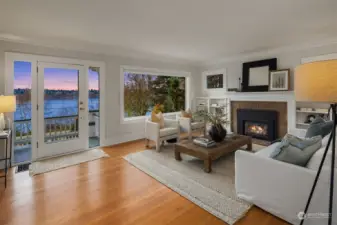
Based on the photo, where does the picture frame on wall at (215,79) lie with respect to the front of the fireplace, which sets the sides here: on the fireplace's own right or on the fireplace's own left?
on the fireplace's own right

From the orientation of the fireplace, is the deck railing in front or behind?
in front

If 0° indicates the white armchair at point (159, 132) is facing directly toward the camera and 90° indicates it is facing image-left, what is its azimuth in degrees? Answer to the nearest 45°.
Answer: approximately 315°

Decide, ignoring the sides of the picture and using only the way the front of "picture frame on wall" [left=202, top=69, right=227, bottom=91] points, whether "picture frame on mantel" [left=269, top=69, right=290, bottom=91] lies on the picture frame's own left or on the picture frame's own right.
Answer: on the picture frame's own left

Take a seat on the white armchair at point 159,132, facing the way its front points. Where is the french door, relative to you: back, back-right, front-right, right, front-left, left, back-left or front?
back-right

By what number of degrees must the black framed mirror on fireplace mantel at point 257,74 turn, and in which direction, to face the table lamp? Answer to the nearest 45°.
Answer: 0° — it already faces it

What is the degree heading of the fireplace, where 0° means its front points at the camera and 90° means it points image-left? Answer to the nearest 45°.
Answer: approximately 45°

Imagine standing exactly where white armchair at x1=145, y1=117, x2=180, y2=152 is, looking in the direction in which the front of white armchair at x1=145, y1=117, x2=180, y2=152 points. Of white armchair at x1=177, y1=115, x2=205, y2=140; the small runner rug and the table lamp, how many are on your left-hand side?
1

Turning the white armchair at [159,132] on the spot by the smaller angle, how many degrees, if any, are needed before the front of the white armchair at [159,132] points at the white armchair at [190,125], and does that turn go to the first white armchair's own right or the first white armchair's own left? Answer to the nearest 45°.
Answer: approximately 90° to the first white armchair's own left

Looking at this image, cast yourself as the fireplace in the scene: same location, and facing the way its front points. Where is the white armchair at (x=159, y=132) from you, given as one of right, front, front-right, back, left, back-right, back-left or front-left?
front

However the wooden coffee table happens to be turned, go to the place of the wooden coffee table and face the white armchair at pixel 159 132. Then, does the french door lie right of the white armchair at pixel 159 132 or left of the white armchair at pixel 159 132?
left

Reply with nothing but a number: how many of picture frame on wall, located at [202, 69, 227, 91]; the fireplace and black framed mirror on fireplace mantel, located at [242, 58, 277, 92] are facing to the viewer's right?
0

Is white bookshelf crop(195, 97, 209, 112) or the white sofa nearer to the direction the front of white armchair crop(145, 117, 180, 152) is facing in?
the white sofa

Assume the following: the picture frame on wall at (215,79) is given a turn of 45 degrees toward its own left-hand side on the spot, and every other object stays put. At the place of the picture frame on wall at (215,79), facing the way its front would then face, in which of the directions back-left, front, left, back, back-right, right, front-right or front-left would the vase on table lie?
front

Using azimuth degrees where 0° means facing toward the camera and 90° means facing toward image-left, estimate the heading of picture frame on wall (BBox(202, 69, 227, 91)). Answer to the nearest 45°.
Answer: approximately 45°
